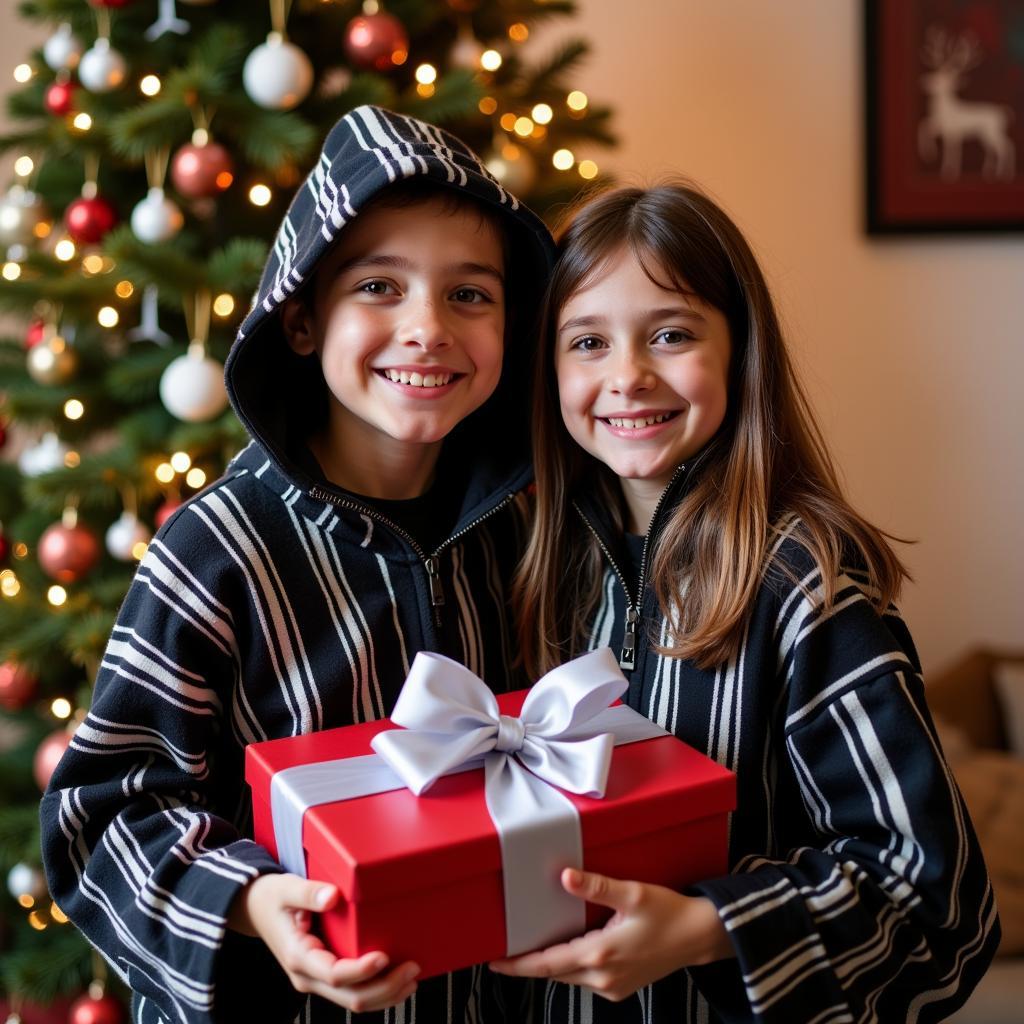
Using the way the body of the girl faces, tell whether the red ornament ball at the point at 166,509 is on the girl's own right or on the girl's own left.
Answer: on the girl's own right

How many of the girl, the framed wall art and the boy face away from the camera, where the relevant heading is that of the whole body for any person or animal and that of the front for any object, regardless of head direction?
0

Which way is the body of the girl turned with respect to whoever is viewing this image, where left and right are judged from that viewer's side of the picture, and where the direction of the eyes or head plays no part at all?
facing the viewer and to the left of the viewer

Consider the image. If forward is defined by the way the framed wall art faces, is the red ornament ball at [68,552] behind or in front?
in front

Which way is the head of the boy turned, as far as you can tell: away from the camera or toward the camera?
toward the camera

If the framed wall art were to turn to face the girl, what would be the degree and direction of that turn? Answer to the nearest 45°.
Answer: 0° — it already faces them

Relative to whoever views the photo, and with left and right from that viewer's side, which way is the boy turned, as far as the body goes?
facing the viewer and to the right of the viewer

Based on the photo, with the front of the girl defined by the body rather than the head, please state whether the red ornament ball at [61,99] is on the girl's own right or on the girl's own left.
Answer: on the girl's own right

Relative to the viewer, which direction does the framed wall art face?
toward the camera

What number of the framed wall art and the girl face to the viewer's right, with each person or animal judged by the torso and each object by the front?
0
